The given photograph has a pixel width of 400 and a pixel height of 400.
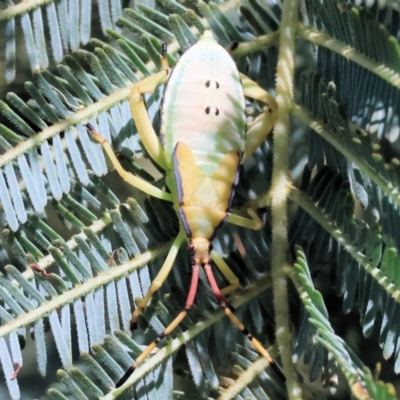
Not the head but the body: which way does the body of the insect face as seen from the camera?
toward the camera
